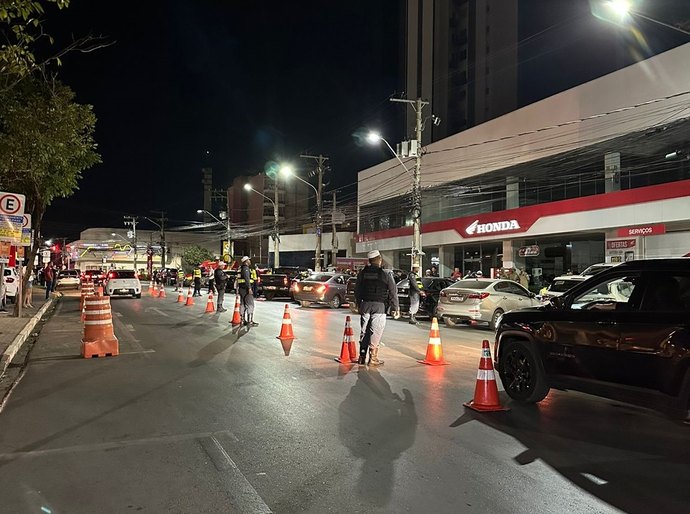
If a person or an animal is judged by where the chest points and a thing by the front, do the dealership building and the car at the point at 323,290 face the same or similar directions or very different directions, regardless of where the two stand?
very different directions

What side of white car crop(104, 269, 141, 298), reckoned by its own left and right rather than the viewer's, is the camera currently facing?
back

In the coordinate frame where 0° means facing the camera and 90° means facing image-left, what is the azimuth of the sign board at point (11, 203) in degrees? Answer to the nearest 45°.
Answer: approximately 0°

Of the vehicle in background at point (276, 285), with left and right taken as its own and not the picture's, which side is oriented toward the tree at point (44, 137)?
back

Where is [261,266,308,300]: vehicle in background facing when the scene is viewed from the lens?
facing away from the viewer and to the right of the viewer

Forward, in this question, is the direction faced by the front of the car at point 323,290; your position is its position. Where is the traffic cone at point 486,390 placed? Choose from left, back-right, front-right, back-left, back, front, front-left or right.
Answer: back-right

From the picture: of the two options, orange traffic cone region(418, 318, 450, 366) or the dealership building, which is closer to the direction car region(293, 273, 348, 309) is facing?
the dealership building

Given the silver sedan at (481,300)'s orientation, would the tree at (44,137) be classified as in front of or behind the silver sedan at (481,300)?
behind

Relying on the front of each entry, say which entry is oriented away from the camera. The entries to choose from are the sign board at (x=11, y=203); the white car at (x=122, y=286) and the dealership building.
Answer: the white car
